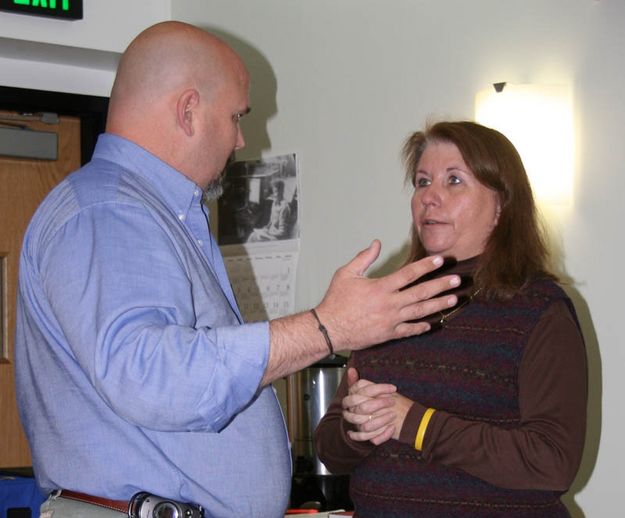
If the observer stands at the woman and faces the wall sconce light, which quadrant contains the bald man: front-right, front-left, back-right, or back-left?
back-left

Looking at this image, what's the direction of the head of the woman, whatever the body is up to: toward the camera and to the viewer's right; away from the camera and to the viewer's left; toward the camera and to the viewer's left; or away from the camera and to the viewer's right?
toward the camera and to the viewer's left

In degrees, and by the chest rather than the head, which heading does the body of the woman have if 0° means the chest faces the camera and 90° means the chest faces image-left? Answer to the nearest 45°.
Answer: approximately 45°

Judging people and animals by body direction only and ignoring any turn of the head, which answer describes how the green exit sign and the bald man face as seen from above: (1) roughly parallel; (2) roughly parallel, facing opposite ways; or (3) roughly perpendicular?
roughly perpendicular

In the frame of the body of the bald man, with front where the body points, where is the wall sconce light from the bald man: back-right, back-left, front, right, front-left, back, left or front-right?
front-left

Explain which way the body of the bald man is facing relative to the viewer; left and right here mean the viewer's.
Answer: facing to the right of the viewer

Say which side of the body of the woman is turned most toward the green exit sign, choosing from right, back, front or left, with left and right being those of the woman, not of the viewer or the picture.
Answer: right

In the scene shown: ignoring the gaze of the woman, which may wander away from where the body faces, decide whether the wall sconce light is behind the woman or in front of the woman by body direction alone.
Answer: behind

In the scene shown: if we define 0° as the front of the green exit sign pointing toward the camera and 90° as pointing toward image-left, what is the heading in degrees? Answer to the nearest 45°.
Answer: approximately 0°

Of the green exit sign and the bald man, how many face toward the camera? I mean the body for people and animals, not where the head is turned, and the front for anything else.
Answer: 1
